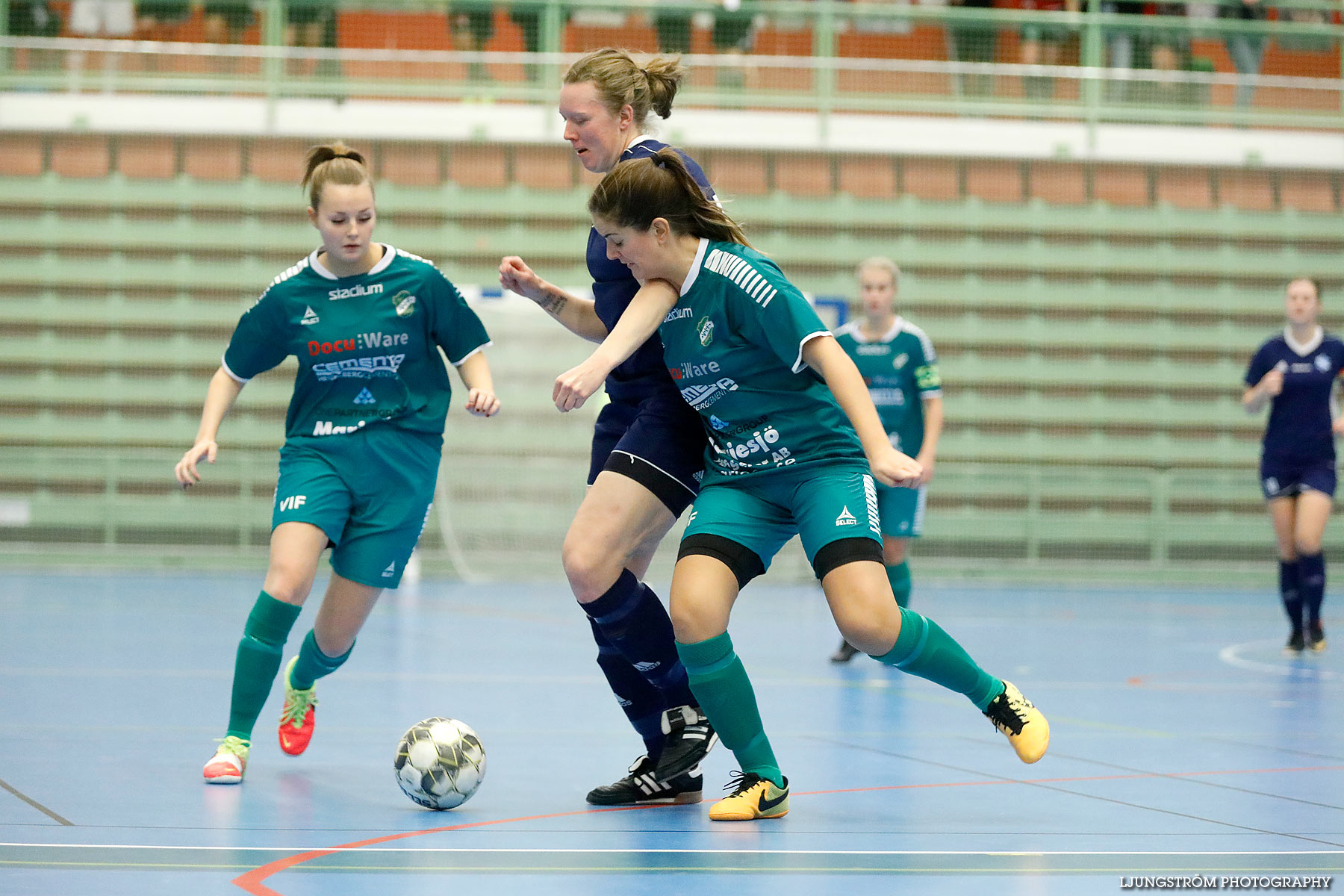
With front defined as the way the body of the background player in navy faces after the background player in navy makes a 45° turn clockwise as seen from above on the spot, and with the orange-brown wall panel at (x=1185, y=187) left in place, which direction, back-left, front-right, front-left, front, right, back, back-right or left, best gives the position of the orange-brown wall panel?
back-right

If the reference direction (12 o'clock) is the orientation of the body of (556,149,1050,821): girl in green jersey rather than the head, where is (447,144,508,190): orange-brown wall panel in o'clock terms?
The orange-brown wall panel is roughly at 4 o'clock from the girl in green jersey.

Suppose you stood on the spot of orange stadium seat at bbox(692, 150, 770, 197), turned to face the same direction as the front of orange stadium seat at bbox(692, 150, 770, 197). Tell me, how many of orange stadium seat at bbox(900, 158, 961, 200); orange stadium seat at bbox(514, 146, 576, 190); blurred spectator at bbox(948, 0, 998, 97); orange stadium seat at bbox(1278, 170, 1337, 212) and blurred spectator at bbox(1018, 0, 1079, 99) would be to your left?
4

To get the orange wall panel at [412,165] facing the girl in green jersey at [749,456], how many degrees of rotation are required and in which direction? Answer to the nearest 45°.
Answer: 0° — it already faces them

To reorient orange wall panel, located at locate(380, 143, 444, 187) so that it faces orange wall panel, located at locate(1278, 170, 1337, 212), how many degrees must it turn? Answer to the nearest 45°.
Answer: approximately 90° to its left

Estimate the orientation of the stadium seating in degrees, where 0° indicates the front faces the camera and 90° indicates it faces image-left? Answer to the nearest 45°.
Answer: approximately 0°

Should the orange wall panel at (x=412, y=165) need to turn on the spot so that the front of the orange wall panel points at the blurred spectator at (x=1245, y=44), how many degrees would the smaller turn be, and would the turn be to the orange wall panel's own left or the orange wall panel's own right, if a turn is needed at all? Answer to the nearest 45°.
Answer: approximately 90° to the orange wall panel's own left
